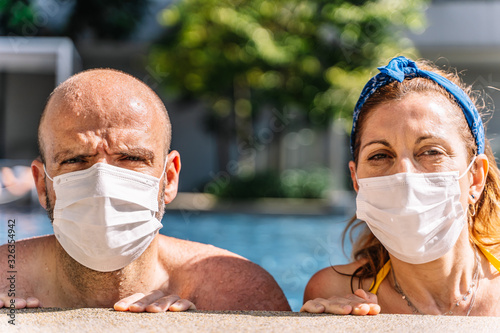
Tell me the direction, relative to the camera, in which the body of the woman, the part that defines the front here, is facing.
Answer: toward the camera

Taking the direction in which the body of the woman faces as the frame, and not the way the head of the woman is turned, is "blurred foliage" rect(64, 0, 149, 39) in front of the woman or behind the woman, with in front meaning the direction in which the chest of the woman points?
behind

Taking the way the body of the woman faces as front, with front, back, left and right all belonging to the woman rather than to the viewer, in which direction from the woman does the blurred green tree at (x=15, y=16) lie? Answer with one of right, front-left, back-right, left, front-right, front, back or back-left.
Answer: back-right

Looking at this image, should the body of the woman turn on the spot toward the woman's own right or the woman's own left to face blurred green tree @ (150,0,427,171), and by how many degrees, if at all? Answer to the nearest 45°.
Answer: approximately 180°

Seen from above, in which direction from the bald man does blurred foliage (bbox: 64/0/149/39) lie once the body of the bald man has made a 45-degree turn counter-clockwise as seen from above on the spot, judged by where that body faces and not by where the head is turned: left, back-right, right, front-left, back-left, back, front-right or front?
back-left

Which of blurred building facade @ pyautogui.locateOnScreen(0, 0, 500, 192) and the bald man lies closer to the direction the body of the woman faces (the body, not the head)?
the bald man

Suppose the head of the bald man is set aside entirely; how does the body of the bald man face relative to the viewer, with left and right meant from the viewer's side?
facing the viewer

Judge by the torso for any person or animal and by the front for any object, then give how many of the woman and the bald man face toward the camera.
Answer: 2

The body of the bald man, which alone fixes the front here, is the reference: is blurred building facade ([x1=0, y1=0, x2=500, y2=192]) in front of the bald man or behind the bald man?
behind

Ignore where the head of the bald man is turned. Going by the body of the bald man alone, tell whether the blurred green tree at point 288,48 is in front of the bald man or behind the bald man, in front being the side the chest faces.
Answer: behind
